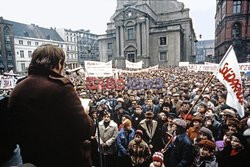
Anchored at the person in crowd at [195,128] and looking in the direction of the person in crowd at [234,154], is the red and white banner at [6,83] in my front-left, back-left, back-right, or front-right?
back-right

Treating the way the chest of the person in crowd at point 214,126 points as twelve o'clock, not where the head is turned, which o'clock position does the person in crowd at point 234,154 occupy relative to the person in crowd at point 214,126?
the person in crowd at point 234,154 is roughly at 10 o'clock from the person in crowd at point 214,126.

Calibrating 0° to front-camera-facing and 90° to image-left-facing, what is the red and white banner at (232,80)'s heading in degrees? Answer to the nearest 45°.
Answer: approximately 0°

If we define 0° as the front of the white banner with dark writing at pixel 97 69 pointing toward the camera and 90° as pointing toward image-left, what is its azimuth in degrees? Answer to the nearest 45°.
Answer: approximately 0°
